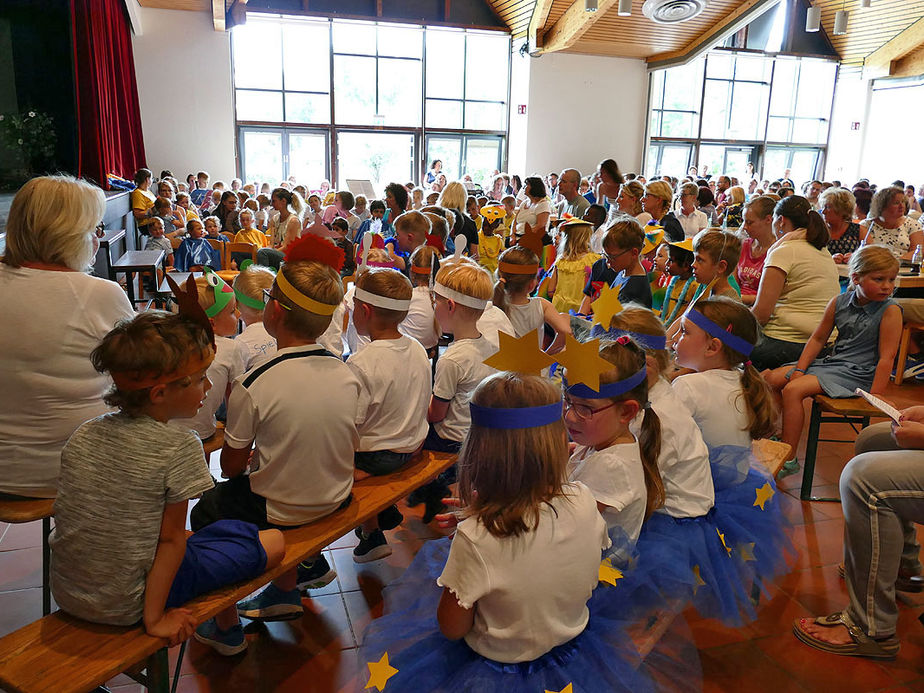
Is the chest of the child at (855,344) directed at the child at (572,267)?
no

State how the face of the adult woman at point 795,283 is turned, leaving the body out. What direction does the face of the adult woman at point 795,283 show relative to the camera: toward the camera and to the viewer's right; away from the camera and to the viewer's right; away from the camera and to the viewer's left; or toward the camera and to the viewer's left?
away from the camera and to the viewer's left

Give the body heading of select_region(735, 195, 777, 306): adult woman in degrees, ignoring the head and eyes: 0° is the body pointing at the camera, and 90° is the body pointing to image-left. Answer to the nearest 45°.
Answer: approximately 45°

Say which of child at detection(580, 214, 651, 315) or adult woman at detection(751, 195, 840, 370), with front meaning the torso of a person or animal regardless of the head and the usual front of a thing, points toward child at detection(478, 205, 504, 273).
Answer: the adult woman

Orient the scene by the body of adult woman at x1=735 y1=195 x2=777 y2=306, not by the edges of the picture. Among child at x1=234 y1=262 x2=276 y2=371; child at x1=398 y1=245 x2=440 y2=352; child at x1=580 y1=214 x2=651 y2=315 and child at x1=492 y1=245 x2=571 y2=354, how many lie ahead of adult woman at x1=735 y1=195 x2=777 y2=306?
4

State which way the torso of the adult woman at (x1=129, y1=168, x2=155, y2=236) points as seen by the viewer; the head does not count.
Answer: to the viewer's right

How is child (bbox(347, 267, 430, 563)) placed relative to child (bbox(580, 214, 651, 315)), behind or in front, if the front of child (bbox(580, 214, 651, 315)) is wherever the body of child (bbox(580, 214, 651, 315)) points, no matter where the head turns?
in front

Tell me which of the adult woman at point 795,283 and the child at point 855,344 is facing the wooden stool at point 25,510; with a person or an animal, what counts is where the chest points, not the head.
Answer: the child

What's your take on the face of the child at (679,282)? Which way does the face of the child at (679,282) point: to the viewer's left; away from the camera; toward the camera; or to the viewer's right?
to the viewer's left

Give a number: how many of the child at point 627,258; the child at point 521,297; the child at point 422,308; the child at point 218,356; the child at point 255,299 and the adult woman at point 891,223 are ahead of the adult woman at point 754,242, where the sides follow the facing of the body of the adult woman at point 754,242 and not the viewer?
5

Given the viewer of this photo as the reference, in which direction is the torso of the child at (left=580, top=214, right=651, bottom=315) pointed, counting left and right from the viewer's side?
facing the viewer and to the left of the viewer

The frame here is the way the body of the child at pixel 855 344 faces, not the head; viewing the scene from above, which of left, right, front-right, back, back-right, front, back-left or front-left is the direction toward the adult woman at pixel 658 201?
right

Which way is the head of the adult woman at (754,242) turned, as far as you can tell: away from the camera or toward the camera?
toward the camera

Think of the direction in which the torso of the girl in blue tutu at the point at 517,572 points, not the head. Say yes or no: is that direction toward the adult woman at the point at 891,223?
no
